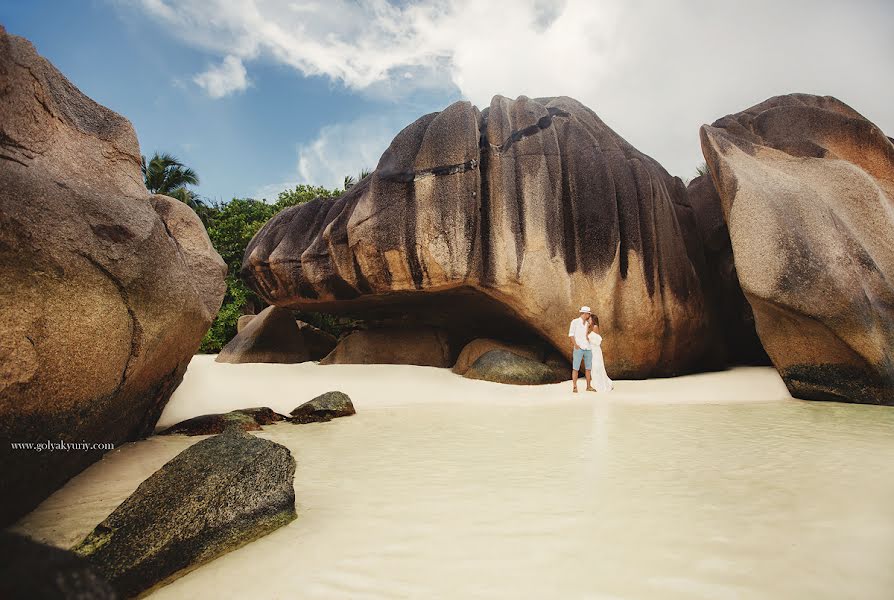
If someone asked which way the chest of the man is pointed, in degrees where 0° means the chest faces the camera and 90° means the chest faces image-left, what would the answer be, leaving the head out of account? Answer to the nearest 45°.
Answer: approximately 315°

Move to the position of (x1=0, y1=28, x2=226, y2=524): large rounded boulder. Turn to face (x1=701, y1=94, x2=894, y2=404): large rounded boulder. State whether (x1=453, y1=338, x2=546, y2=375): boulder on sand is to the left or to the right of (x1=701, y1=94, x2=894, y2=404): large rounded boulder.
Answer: left

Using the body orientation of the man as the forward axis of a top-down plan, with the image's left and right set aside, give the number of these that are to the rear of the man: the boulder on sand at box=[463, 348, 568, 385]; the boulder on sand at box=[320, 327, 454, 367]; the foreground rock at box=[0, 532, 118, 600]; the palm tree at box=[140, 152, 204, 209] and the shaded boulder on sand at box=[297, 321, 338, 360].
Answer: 4

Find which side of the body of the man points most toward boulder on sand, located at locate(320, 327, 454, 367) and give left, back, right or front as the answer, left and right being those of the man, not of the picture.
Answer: back

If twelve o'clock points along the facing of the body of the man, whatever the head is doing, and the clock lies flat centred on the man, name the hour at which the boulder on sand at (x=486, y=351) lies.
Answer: The boulder on sand is roughly at 6 o'clock from the man.

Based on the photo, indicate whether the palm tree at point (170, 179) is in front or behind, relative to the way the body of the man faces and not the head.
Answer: behind

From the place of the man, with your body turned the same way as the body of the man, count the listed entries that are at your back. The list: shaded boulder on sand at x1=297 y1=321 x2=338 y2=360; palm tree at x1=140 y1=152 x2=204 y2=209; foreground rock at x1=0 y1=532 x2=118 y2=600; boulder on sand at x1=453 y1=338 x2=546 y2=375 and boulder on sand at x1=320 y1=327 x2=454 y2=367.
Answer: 4

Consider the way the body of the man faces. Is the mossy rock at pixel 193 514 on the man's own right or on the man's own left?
on the man's own right

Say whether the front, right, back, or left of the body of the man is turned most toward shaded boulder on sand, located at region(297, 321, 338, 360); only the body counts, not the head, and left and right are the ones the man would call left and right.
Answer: back

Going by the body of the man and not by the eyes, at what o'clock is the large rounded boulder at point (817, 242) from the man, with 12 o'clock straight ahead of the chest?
The large rounded boulder is roughly at 11 o'clock from the man.
